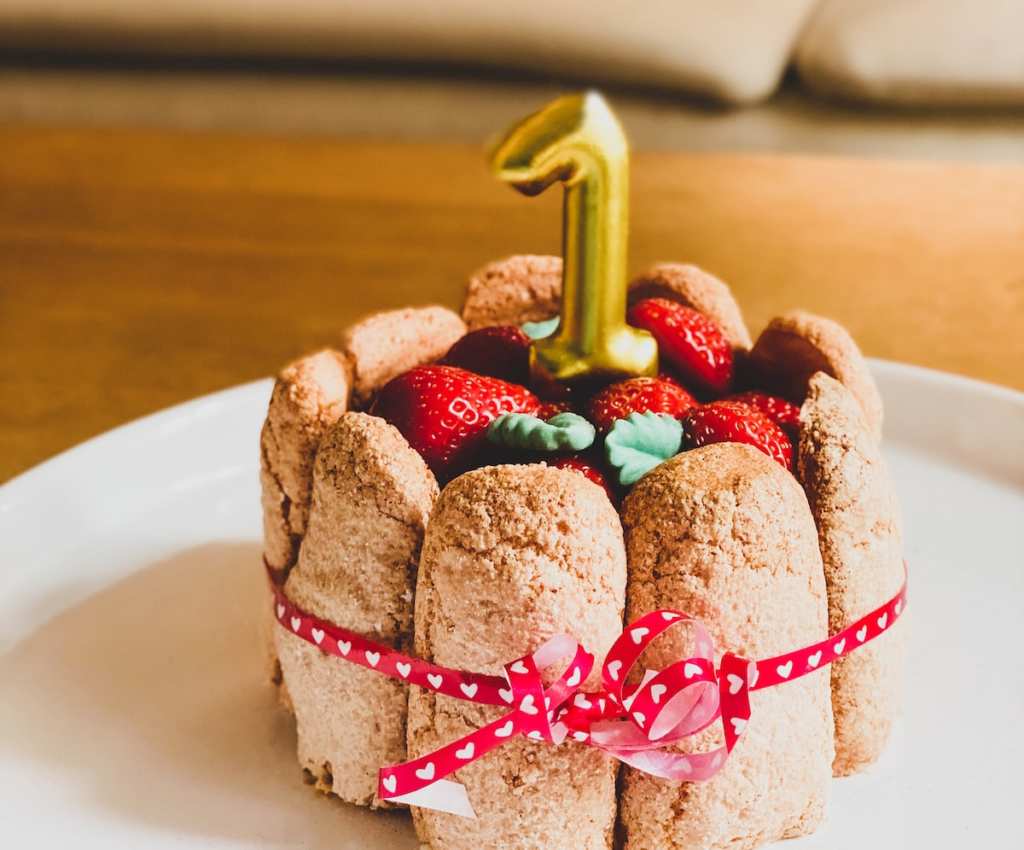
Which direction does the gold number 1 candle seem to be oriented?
toward the camera

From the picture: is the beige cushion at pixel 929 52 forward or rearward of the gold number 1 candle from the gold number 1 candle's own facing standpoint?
rearward

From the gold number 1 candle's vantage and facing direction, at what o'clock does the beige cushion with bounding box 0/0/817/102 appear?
The beige cushion is roughly at 6 o'clock from the gold number 1 candle.
